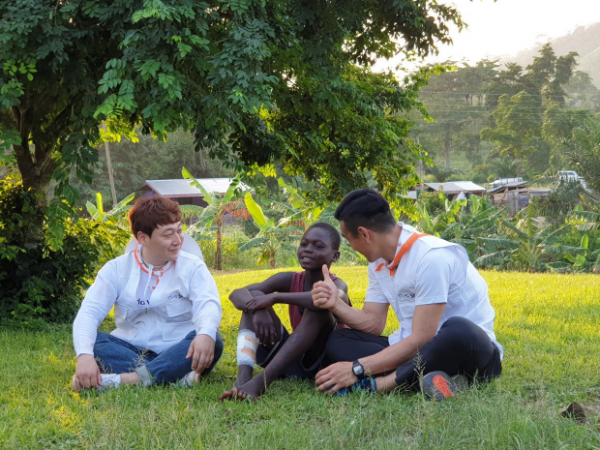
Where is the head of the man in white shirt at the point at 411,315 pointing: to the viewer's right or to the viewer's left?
to the viewer's left

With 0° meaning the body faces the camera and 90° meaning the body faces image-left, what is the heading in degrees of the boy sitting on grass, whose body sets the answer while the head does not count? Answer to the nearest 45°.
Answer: approximately 45°

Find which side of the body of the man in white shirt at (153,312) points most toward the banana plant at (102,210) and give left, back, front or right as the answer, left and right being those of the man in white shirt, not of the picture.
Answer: back

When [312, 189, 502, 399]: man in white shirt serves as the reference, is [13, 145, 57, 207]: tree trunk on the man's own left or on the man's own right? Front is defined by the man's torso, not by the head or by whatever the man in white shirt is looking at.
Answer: on the man's own right

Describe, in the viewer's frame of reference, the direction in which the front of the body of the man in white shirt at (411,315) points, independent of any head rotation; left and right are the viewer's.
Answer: facing the viewer and to the left of the viewer

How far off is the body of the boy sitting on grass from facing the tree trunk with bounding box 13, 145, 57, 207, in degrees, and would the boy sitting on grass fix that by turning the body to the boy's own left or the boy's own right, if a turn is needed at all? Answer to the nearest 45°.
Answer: approximately 90° to the boy's own right

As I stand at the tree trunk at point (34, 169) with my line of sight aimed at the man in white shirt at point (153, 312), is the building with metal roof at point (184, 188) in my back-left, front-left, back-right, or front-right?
back-left

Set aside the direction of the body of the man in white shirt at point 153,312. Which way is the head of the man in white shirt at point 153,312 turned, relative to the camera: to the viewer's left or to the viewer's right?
to the viewer's right

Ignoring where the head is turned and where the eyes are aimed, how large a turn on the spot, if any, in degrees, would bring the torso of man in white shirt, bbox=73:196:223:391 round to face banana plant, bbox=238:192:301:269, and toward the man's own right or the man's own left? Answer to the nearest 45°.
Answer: approximately 180°
